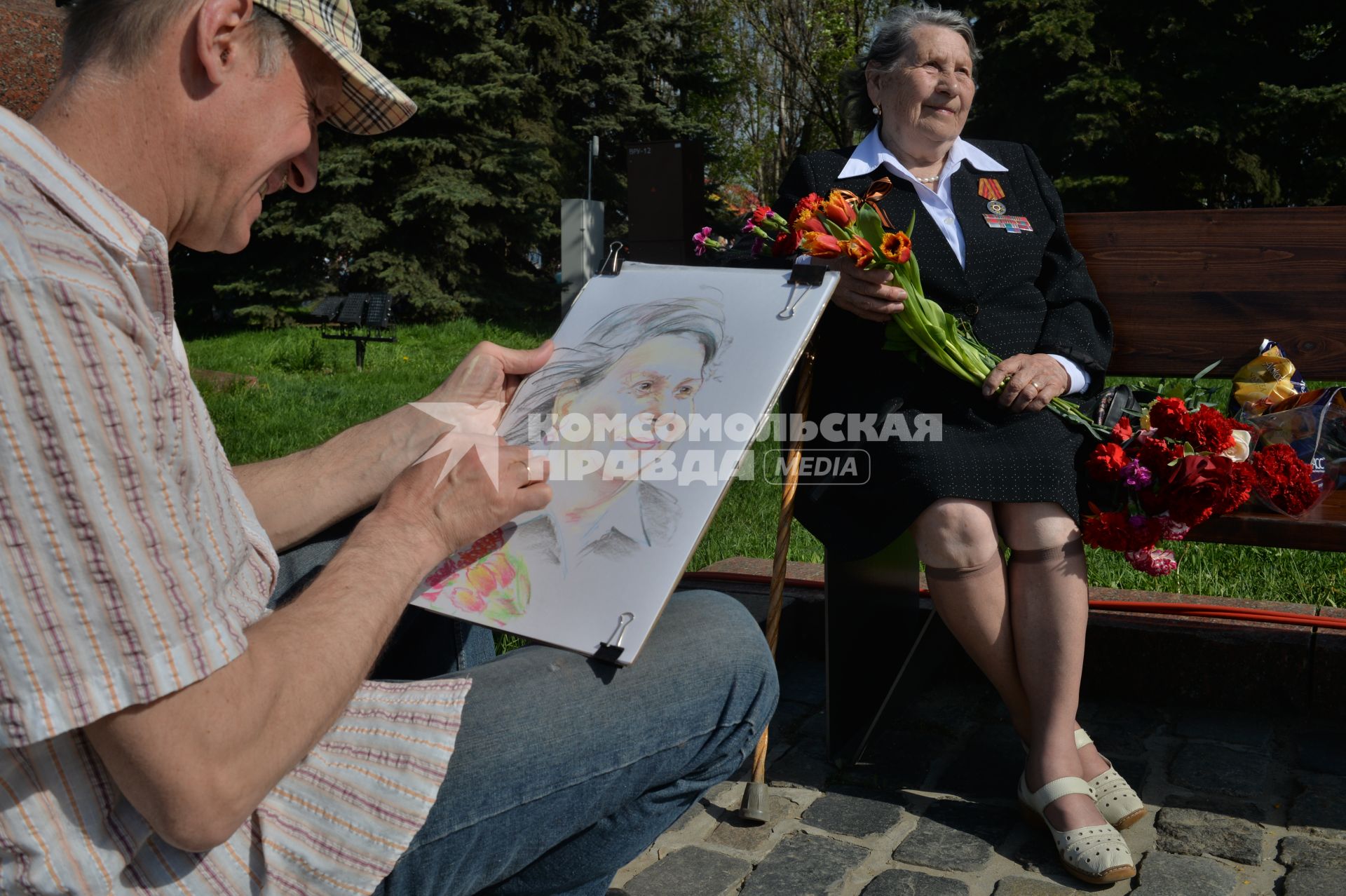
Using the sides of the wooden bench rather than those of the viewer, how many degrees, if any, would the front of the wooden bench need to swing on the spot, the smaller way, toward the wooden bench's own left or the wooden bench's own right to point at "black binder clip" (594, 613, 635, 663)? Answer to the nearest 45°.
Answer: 0° — it already faces it

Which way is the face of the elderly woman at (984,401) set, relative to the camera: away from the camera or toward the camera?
toward the camera

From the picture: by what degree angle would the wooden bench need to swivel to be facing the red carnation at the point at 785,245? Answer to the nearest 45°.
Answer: approximately 45° to its right

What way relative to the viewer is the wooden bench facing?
toward the camera
